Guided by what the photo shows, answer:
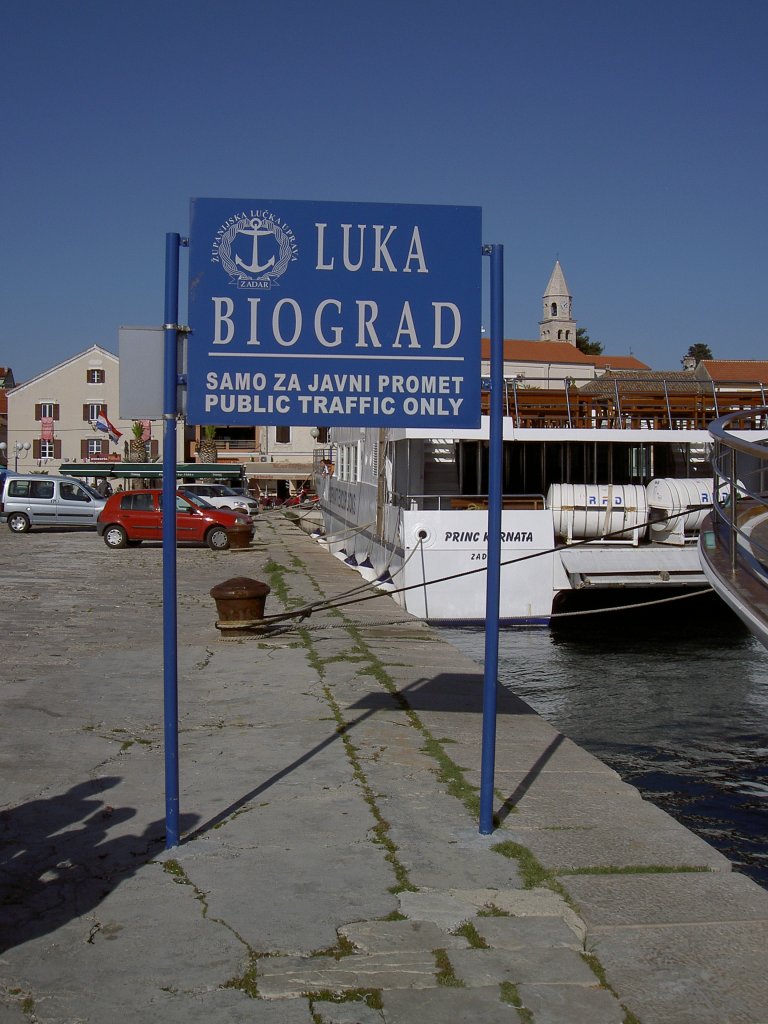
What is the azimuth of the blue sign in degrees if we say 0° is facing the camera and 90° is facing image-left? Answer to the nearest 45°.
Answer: approximately 0°

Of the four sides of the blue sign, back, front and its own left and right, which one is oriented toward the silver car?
back

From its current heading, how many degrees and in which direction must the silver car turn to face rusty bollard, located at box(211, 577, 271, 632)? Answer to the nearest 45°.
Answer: approximately 90° to its right

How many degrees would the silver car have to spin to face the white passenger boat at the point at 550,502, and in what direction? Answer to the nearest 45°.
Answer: approximately 45° to its right

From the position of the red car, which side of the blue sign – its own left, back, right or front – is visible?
back

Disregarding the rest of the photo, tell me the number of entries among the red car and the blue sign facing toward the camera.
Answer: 1

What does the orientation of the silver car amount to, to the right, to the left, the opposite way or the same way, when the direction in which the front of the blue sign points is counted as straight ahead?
to the left

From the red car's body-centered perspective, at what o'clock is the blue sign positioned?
The blue sign is roughly at 3 o'clock from the red car.

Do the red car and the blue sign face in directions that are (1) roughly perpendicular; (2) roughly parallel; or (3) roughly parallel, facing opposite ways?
roughly perpendicular

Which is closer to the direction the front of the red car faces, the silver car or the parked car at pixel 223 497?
the parked car

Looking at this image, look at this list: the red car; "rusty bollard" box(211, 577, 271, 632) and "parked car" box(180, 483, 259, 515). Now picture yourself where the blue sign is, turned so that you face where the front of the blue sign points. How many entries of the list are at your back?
3

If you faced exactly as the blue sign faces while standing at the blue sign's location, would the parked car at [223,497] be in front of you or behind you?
behind

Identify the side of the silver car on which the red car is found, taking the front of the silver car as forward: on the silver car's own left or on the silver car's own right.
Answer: on the silver car's own right

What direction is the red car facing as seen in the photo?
to the viewer's right
